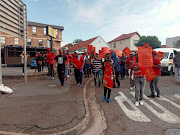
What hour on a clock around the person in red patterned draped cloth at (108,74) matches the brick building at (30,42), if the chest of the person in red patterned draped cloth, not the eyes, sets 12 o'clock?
The brick building is roughly at 5 o'clock from the person in red patterned draped cloth.

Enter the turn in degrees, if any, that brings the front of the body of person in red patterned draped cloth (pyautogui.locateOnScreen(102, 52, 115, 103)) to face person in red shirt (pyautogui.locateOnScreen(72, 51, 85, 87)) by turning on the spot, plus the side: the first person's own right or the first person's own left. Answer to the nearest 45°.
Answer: approximately 135° to the first person's own right

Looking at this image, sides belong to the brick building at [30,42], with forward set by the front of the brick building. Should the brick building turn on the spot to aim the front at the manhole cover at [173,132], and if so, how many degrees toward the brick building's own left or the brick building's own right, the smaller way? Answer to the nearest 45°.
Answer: approximately 45° to the brick building's own right

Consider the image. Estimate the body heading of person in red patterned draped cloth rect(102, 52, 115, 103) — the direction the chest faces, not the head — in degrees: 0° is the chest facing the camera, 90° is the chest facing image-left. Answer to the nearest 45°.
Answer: approximately 0°

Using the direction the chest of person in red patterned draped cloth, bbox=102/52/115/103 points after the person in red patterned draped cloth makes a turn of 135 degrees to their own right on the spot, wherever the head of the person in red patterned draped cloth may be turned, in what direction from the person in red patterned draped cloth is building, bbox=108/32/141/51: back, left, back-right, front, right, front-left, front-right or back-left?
front-right

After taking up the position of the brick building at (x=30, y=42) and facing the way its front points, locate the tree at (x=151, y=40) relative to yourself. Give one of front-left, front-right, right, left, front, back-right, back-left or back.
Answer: front-left

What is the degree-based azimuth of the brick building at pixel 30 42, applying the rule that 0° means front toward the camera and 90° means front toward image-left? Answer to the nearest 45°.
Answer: approximately 315°

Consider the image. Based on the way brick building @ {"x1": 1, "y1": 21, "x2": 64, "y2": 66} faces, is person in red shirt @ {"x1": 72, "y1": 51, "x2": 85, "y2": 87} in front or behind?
in front

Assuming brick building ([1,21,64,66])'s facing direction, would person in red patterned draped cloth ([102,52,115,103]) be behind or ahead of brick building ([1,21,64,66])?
ahead

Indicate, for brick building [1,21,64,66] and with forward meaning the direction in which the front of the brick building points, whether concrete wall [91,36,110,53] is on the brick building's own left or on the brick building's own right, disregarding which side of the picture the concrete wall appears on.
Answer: on the brick building's own left

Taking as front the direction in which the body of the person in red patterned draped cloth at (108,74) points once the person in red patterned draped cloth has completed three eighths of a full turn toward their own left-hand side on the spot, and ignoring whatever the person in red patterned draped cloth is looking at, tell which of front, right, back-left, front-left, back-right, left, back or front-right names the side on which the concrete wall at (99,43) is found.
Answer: front-left
